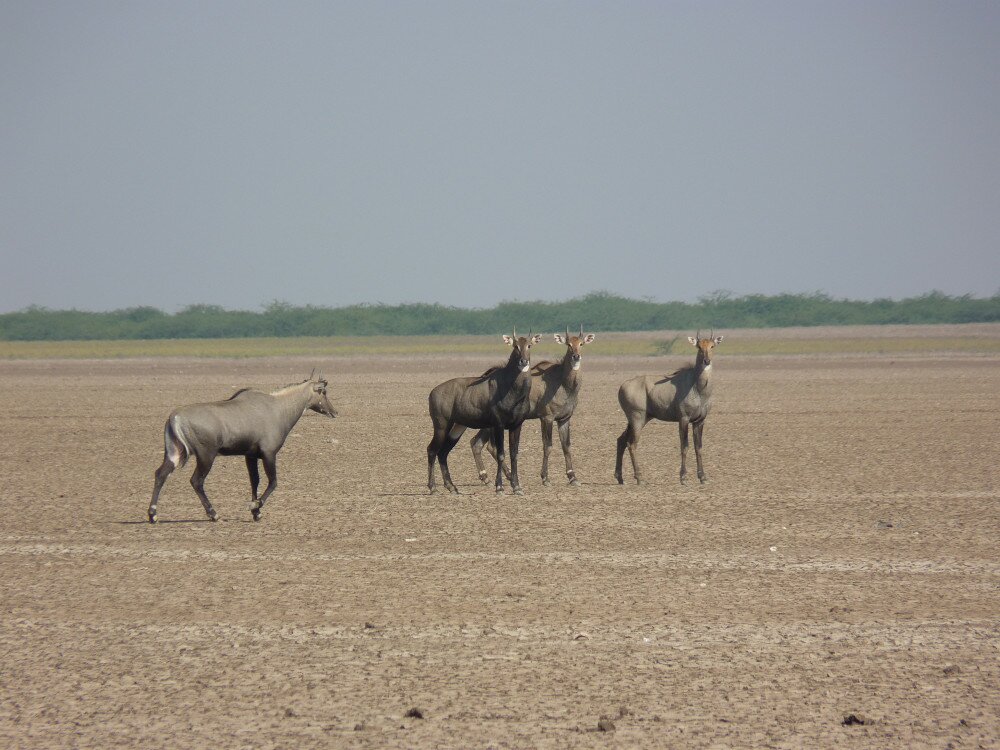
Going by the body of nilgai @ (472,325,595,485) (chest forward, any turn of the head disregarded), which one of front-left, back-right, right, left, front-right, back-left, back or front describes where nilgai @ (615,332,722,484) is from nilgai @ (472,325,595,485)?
front-left

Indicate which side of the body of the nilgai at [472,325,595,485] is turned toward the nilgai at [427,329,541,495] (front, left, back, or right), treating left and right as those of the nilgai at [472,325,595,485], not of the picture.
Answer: right

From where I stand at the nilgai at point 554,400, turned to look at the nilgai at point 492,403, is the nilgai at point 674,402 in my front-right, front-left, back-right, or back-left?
back-left

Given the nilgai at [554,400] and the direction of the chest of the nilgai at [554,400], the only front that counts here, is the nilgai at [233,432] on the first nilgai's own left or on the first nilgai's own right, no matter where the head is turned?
on the first nilgai's own right

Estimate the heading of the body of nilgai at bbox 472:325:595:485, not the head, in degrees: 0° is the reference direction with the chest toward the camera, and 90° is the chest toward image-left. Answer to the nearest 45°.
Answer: approximately 315°

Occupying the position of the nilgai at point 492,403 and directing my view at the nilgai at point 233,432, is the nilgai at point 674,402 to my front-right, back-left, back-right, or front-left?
back-left
